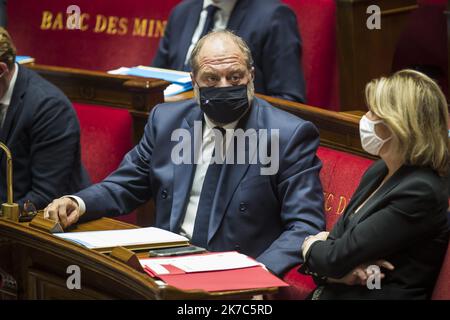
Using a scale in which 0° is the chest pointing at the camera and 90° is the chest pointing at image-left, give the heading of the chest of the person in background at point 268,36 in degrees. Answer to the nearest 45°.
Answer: approximately 45°

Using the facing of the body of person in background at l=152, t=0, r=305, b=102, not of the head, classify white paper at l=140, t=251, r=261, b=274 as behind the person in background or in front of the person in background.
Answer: in front

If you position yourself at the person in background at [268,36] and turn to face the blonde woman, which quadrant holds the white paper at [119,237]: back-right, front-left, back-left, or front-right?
front-right

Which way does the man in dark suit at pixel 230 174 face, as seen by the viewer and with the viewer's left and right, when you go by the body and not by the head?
facing the viewer and to the left of the viewer

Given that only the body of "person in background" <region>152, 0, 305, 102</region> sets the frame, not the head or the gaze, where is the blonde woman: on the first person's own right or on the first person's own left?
on the first person's own left

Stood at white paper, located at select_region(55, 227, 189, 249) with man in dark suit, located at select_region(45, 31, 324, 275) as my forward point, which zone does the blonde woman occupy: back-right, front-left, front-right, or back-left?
front-right

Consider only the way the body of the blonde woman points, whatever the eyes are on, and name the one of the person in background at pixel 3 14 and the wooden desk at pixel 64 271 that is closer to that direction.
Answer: the wooden desk

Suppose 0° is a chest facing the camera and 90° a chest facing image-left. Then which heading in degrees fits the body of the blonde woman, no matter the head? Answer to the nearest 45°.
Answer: approximately 90°

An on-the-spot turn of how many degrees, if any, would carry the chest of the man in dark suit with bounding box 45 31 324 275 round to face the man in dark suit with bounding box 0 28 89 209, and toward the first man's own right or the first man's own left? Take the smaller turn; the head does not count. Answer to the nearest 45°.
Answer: approximately 90° to the first man's own right
